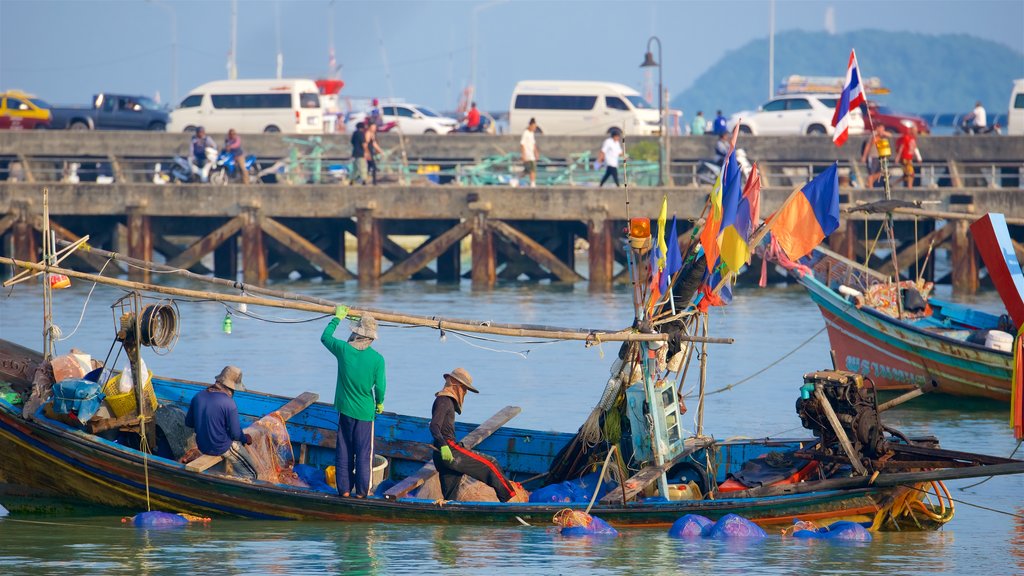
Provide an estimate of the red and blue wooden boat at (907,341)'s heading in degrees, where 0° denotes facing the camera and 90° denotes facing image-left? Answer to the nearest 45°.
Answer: approximately 90°

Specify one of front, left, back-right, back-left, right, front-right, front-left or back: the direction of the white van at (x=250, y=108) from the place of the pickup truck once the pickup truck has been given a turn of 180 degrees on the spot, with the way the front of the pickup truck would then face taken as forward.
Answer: back-left

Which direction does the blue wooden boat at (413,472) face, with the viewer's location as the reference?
facing to the left of the viewer

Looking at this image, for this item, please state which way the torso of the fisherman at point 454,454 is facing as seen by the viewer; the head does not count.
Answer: to the viewer's right

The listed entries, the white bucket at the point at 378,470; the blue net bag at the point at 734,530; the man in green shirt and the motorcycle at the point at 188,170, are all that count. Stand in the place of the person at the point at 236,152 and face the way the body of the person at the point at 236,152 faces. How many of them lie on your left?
3

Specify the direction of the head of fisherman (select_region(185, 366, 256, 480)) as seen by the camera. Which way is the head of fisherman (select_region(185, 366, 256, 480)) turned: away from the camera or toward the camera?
away from the camera

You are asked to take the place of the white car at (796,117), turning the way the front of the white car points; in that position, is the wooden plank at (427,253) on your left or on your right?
on your left
